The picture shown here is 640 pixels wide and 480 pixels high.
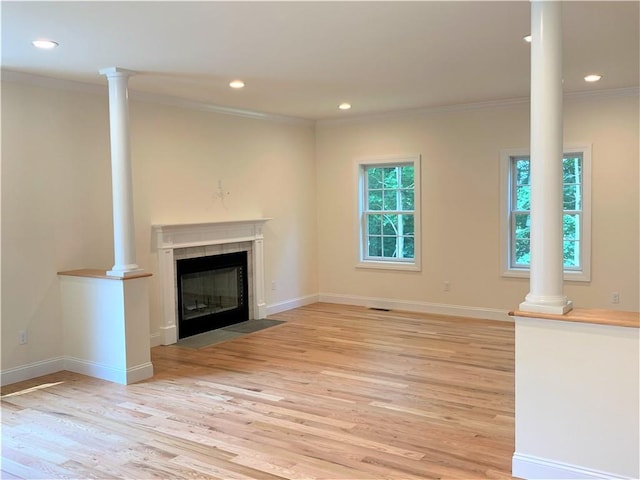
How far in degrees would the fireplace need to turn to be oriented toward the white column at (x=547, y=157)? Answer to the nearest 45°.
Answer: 0° — it already faces it

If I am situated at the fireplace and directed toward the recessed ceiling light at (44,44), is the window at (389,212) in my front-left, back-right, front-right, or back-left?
back-left

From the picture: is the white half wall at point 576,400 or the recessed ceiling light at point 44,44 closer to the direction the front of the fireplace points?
the white half wall

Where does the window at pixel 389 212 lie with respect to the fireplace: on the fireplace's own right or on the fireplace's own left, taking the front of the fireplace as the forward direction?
on the fireplace's own left

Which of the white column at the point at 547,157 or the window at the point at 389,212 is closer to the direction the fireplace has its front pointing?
the white column

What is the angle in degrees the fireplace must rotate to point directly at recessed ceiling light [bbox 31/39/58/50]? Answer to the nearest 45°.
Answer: approximately 90° to its right

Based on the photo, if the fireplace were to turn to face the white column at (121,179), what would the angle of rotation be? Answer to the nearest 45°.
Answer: approximately 90° to its right

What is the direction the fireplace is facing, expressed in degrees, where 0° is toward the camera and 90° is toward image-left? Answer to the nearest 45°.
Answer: approximately 315°

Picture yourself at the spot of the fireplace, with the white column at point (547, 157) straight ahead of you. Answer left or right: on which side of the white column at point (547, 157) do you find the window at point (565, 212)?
left

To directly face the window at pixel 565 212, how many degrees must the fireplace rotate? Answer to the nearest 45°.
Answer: approximately 45° to its left
